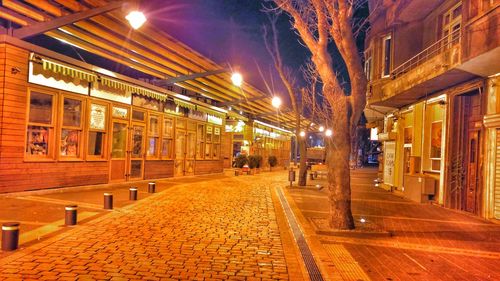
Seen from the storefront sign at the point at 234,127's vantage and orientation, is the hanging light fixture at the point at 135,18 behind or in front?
in front

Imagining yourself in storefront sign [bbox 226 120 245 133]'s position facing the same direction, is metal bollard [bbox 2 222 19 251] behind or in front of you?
in front
